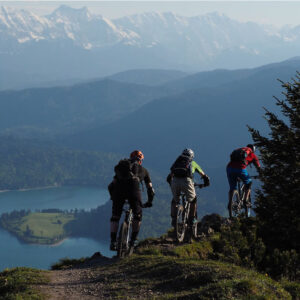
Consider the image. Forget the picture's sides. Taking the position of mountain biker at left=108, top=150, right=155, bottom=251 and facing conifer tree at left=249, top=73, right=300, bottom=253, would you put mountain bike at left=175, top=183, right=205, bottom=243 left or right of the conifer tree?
left

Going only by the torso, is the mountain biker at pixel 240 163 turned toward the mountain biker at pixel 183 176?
no

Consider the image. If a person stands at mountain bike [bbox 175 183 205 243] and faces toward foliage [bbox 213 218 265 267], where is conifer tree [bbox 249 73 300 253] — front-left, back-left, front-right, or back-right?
front-left

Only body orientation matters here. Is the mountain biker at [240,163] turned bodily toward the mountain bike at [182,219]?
no

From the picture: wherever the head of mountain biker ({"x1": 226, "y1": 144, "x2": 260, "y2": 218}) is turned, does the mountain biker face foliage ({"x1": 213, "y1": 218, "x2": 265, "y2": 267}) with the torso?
no

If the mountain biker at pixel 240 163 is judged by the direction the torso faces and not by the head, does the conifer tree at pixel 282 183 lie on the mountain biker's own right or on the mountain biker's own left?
on the mountain biker's own right

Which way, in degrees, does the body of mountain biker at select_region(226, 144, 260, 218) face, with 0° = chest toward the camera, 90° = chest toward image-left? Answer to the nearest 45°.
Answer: approximately 225°

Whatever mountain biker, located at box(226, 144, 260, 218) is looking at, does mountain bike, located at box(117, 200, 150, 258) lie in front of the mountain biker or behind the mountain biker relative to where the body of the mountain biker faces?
behind

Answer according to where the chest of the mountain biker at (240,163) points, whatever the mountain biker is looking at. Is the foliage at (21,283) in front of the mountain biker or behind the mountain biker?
behind
